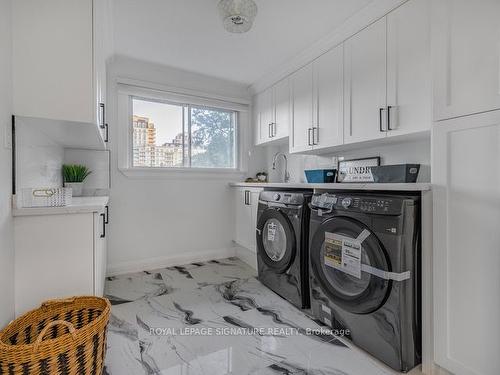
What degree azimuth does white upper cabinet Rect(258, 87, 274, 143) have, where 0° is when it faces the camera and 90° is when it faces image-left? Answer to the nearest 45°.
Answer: approximately 45°

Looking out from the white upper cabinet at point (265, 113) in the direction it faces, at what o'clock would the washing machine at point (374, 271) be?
The washing machine is roughly at 10 o'clock from the white upper cabinet.

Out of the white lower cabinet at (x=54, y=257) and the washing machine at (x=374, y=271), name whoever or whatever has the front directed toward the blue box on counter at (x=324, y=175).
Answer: the white lower cabinet

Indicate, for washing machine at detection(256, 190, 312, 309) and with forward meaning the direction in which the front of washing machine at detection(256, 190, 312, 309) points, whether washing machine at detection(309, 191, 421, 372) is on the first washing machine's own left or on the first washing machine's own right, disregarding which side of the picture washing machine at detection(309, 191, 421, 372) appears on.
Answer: on the first washing machine's own left

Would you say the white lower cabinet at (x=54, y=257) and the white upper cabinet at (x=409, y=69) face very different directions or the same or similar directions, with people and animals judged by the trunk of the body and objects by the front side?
very different directions

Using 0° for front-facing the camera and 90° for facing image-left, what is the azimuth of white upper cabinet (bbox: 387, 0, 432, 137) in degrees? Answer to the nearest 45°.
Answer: approximately 45°

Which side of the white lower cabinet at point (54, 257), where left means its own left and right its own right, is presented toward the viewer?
right

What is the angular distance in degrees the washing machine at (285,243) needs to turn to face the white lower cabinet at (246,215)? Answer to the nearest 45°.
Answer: approximately 90° to its right
